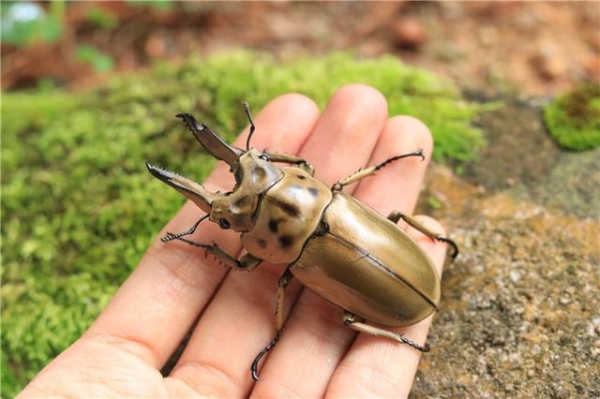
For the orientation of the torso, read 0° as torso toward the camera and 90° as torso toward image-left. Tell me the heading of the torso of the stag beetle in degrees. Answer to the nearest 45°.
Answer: approximately 135°
